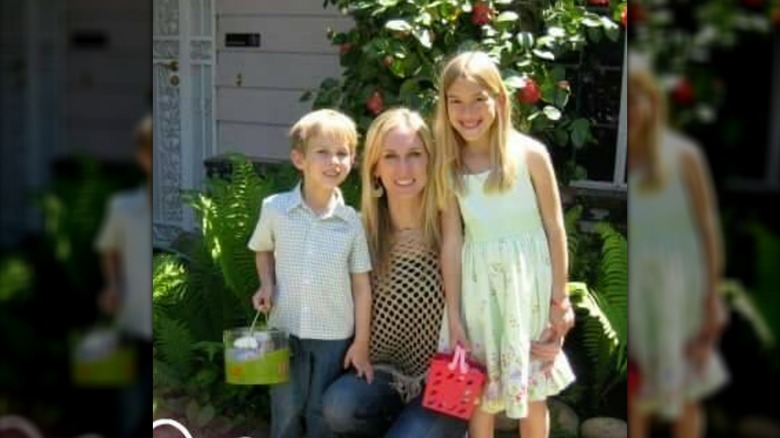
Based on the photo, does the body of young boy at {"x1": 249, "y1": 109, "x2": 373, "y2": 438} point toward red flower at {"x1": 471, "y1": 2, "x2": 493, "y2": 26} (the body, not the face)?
no

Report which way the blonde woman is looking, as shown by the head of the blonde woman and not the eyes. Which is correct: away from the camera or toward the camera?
toward the camera

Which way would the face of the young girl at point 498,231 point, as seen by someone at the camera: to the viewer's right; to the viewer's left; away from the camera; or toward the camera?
toward the camera

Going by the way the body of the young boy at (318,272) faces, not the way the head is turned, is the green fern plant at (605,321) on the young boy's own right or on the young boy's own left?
on the young boy's own left

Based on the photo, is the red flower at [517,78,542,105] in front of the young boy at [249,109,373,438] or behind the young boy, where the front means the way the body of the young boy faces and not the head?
behind

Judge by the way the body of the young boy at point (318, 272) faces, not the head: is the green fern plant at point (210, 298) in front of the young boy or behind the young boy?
behind

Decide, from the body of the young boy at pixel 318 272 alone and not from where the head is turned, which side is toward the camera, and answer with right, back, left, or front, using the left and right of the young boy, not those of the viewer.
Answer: front

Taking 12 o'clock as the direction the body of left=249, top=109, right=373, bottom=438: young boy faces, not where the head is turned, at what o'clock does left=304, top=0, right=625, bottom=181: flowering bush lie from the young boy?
The flowering bush is roughly at 7 o'clock from the young boy.
